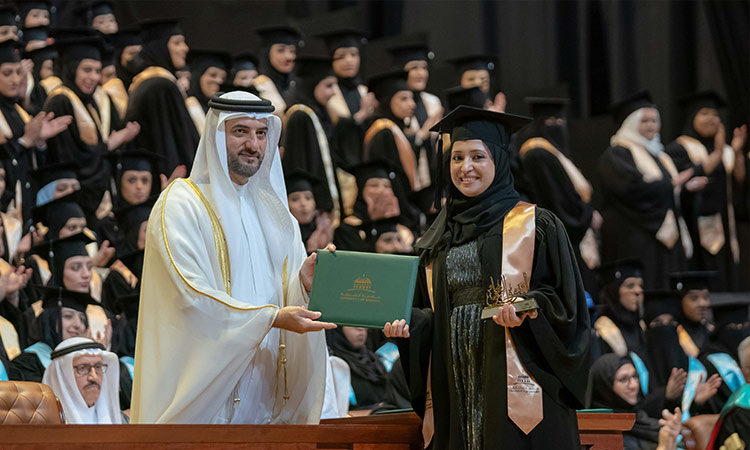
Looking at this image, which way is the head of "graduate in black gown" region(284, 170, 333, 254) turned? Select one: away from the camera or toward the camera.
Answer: toward the camera

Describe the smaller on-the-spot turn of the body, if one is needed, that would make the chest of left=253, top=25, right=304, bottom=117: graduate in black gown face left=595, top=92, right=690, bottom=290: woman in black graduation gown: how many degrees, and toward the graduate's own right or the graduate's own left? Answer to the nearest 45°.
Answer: approximately 45° to the graduate's own left

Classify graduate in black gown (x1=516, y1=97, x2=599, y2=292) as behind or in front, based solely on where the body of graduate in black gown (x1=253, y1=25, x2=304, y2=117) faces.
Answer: in front

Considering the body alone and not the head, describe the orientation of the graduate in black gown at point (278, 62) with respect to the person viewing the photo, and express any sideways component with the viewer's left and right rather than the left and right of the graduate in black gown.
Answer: facing the viewer and to the right of the viewer

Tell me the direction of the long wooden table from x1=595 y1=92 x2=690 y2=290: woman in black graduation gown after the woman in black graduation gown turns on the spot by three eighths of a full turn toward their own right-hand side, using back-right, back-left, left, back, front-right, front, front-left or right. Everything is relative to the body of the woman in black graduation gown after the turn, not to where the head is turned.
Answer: left

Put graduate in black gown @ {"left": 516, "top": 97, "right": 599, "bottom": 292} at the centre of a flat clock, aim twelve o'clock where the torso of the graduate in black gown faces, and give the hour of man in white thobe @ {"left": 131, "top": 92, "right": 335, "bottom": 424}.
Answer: The man in white thobe is roughly at 2 o'clock from the graduate in black gown.

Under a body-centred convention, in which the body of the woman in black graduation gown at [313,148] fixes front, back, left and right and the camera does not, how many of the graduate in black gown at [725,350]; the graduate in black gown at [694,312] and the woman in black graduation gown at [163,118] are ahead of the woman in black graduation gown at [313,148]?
2

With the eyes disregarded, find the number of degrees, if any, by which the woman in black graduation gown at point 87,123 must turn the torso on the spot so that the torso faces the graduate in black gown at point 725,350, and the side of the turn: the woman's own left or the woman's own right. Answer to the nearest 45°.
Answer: approximately 45° to the woman's own left

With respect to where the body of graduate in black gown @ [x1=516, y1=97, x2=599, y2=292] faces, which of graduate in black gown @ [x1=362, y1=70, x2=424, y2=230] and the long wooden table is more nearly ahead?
the long wooden table

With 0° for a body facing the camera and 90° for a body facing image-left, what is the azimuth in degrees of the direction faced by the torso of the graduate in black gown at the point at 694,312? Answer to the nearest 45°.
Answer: approximately 315°

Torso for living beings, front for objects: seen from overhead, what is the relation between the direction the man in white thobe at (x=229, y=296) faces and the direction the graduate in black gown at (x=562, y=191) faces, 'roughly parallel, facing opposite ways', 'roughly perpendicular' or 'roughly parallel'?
roughly parallel

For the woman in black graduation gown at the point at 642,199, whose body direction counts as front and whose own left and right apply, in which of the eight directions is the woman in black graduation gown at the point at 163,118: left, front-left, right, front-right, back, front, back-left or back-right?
right

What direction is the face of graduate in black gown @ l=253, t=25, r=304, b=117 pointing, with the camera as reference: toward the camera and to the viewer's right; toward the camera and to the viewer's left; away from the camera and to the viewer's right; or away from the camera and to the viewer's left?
toward the camera and to the viewer's right
